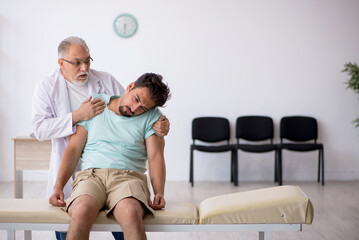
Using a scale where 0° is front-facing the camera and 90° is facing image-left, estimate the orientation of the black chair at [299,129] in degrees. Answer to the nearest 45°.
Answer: approximately 0°

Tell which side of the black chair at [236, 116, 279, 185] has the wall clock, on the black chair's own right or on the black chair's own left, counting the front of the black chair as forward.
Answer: on the black chair's own right

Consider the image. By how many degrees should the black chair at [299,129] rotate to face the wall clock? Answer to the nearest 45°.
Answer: approximately 90° to its right

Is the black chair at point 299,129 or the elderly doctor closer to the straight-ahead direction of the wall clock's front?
the elderly doctor

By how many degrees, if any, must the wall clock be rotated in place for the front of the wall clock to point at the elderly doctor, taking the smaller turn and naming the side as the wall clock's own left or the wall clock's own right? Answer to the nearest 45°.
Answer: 0° — it already faces them

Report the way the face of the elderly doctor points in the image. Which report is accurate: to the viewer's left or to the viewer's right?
to the viewer's right

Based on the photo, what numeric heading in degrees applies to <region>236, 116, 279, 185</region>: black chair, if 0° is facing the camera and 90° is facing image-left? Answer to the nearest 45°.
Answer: approximately 0°
